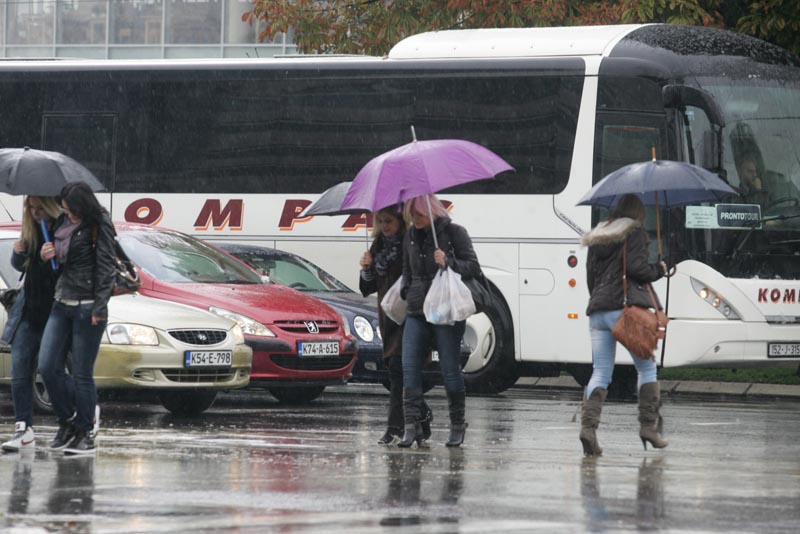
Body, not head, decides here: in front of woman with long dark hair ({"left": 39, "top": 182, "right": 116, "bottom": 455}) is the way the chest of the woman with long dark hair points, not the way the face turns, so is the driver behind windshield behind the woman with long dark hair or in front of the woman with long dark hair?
behind

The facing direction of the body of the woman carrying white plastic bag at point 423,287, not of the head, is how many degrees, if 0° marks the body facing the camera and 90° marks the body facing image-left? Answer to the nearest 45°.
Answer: approximately 45°

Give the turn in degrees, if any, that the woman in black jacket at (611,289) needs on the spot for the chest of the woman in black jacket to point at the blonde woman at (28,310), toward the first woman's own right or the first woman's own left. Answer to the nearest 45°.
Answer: approximately 135° to the first woman's own left

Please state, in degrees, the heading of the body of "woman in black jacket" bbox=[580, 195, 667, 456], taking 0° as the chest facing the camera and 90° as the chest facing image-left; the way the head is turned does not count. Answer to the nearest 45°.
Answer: approximately 225°

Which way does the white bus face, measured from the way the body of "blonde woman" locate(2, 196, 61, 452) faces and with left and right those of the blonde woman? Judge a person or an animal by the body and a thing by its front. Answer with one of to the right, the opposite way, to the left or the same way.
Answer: to the left

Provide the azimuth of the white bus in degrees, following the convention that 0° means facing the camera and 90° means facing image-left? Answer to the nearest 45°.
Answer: approximately 315°

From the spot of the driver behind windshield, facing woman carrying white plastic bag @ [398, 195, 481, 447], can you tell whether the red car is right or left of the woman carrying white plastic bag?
right

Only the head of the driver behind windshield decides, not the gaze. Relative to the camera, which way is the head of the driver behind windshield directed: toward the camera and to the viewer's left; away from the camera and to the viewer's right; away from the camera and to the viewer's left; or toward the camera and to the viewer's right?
toward the camera and to the viewer's right

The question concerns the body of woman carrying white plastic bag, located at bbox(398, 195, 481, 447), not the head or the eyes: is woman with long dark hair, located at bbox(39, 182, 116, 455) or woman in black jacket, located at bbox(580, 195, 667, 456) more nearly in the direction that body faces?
the woman with long dark hair
